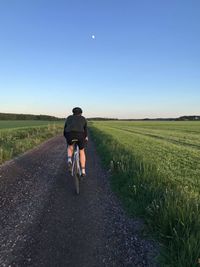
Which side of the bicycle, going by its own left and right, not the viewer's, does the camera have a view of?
back

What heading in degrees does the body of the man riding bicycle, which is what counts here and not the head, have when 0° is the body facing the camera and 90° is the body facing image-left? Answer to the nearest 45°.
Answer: approximately 180°
